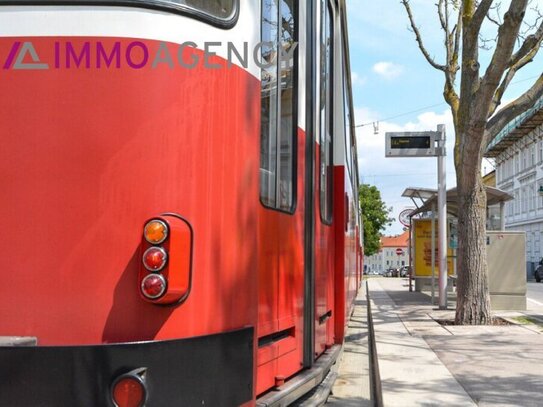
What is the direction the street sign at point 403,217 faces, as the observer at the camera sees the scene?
facing the viewer

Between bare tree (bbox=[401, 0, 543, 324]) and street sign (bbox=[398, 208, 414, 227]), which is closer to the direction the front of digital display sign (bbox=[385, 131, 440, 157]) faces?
the bare tree

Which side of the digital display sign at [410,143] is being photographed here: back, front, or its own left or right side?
front

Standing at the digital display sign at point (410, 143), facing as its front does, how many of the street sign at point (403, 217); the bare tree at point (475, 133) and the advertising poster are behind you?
2

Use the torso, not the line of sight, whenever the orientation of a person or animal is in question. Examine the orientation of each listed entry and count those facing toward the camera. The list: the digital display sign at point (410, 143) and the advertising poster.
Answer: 2

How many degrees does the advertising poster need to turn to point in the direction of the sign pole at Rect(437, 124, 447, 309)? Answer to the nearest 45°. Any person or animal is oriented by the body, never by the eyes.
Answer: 0° — it already faces it

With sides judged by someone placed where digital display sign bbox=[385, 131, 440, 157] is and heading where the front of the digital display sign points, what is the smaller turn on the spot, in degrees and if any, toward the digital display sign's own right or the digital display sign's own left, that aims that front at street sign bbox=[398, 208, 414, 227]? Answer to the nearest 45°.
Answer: approximately 180°

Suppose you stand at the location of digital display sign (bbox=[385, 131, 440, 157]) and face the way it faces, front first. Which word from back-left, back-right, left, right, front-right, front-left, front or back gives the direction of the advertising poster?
back
